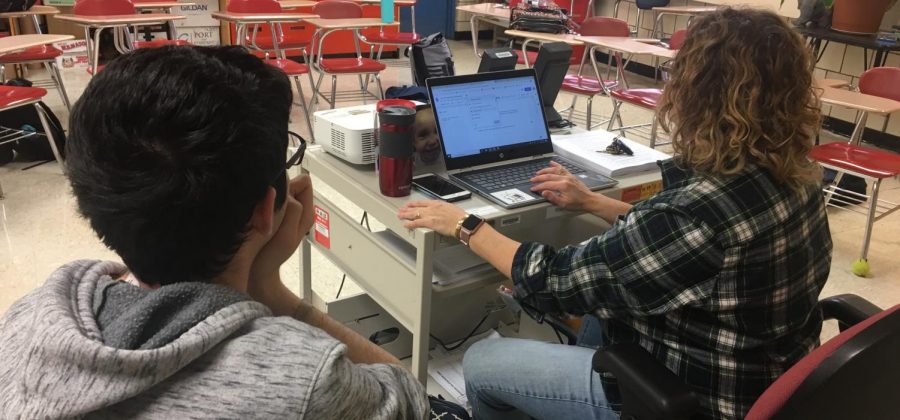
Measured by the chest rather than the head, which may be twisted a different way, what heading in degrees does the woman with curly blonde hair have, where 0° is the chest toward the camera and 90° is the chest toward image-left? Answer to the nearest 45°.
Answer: approximately 135°

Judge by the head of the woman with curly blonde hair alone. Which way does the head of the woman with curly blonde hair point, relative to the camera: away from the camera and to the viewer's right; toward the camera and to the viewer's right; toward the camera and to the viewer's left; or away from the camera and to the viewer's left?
away from the camera and to the viewer's left

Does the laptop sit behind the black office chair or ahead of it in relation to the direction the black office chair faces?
ahead

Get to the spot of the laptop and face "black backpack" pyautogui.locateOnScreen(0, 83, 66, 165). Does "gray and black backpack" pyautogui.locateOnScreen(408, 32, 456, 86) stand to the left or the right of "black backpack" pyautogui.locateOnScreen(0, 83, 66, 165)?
right

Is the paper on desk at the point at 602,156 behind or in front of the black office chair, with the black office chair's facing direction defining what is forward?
in front

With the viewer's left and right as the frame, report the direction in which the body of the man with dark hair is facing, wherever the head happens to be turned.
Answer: facing away from the viewer and to the right of the viewer

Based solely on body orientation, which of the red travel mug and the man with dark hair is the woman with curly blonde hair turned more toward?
the red travel mug

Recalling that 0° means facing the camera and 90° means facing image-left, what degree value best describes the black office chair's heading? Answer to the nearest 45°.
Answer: approximately 135°

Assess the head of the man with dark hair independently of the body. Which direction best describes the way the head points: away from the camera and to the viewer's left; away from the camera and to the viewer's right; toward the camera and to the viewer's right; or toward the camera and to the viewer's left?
away from the camera and to the viewer's right

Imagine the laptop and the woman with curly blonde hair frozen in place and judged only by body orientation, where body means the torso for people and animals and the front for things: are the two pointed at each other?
yes

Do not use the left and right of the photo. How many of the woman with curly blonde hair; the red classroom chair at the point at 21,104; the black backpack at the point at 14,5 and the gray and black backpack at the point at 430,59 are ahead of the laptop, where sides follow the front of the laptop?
1

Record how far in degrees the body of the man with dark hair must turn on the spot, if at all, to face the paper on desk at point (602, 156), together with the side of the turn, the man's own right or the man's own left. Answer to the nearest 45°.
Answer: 0° — they already face it

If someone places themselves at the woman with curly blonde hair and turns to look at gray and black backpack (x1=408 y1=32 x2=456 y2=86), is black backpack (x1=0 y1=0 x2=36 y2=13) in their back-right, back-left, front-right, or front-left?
front-left

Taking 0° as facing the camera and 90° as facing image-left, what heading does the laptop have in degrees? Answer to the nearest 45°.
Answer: approximately 315°

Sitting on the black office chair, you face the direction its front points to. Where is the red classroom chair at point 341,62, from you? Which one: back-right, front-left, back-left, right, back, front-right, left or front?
front

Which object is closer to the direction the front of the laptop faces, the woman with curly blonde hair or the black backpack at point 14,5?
the woman with curly blonde hair

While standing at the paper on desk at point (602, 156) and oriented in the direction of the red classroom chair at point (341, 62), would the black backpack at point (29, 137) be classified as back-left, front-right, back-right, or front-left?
front-left

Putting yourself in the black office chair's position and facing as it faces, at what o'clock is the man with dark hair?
The man with dark hair is roughly at 9 o'clock from the black office chair.
